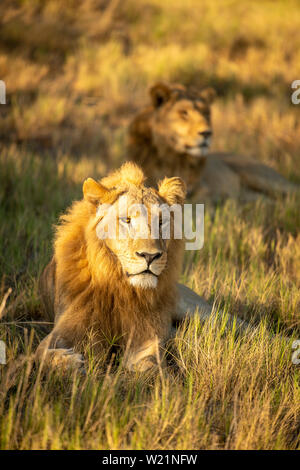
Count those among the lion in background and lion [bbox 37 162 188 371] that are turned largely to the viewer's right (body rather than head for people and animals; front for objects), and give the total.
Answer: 0

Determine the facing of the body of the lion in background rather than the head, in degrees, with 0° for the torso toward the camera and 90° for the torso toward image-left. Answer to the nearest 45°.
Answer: approximately 45°

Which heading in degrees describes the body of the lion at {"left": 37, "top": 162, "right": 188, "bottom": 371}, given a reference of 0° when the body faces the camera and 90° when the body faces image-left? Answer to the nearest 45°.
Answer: approximately 0°

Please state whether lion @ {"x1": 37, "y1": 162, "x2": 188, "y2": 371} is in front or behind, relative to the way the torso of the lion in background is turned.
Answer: in front

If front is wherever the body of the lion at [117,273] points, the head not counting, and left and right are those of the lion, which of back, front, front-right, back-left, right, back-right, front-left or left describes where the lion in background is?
back
